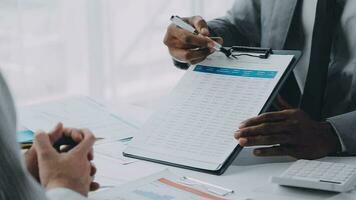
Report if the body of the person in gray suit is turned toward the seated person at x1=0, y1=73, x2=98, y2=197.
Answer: yes

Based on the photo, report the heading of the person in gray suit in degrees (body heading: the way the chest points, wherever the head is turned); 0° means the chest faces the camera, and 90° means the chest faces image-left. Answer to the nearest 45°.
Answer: approximately 45°

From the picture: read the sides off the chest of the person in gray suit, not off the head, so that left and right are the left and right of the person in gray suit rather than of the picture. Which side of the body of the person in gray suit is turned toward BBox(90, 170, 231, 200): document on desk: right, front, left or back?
front
